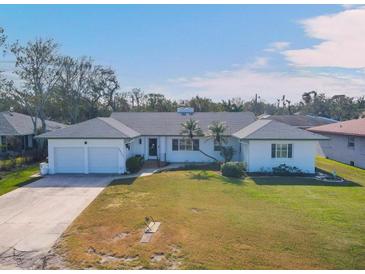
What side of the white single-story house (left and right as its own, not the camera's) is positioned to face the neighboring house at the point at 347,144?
left

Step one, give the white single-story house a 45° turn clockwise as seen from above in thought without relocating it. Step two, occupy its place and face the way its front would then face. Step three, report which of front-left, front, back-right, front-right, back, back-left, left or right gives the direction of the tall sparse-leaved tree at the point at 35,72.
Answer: right

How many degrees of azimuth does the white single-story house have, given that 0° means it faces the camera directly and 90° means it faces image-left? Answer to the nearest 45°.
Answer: approximately 0°

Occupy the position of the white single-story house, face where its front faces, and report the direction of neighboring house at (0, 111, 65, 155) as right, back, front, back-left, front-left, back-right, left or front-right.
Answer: back-right
